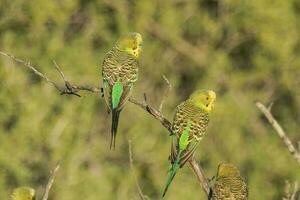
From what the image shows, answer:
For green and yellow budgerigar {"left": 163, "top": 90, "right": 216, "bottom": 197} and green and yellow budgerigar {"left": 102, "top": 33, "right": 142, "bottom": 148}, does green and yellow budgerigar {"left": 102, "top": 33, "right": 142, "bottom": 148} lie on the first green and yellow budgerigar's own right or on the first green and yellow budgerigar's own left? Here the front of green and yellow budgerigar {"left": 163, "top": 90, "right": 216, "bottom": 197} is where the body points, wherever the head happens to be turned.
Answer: on the first green and yellow budgerigar's own left

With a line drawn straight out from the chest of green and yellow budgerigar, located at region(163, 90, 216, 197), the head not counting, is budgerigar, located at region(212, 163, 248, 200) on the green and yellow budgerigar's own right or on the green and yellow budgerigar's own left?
on the green and yellow budgerigar's own right

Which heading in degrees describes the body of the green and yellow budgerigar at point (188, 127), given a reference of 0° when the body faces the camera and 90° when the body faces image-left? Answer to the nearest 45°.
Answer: approximately 225°
